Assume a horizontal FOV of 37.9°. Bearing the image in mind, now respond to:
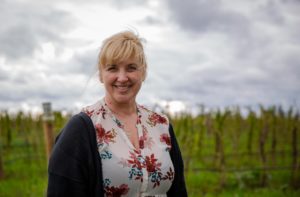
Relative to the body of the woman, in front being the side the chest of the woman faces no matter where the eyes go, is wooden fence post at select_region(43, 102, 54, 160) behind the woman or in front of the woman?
behind
